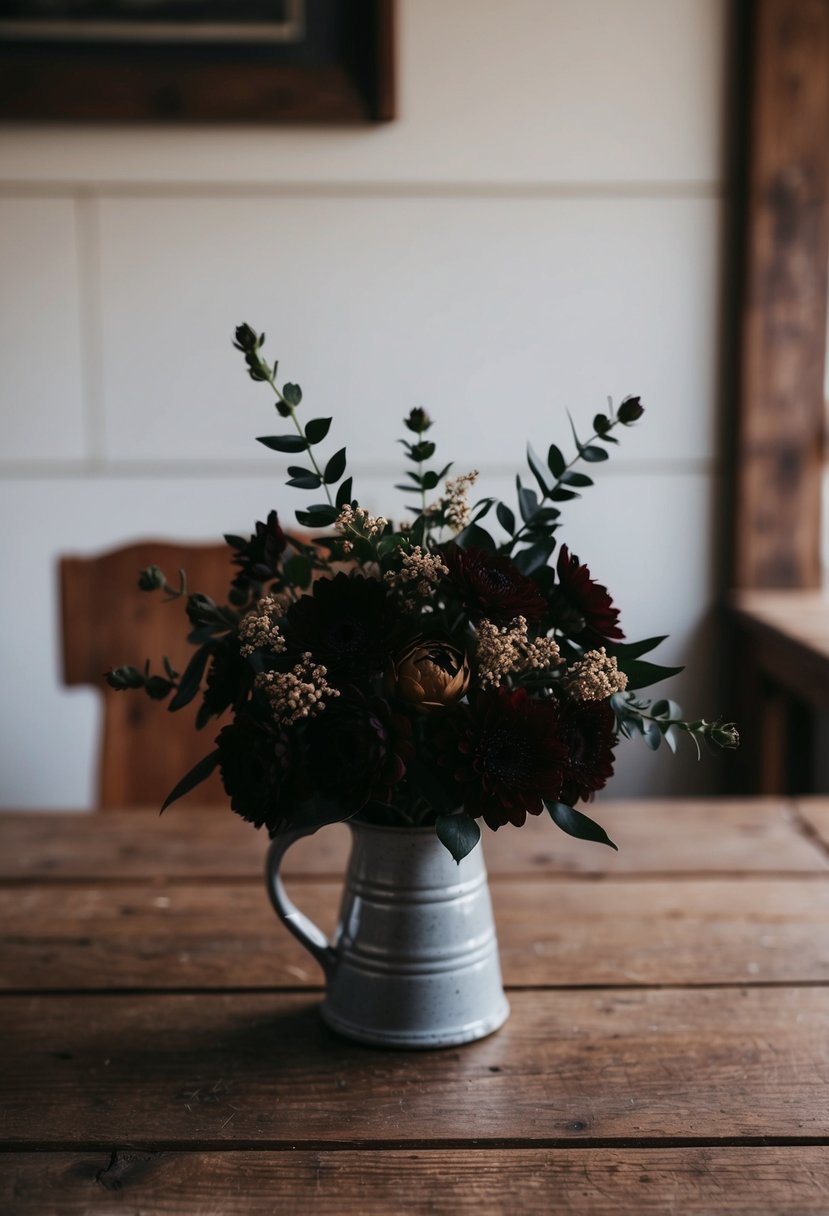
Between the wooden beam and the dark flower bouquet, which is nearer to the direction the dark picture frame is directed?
the dark flower bouquet

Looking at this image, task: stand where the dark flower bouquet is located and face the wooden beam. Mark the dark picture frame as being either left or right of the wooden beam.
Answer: left

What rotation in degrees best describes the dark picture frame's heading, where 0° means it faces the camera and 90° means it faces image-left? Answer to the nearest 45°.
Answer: approximately 0°

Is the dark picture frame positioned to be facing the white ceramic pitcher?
yes

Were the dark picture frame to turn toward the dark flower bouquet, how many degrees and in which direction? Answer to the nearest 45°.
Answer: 0° — it already faces it

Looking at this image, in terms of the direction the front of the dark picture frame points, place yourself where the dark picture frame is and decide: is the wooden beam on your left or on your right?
on your left
